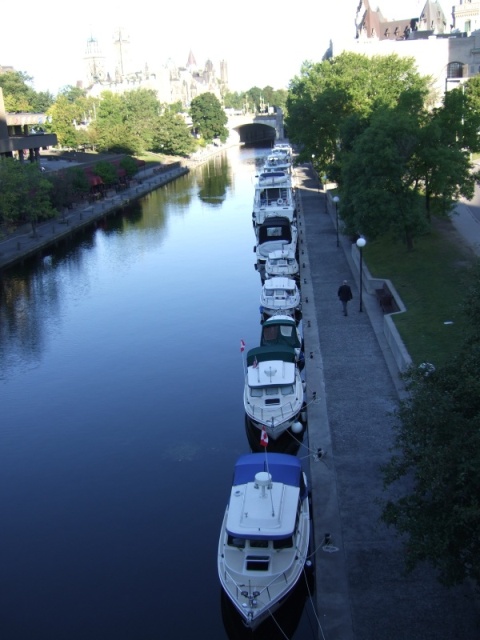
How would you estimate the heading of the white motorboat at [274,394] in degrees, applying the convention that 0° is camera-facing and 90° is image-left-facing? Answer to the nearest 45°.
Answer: approximately 0°

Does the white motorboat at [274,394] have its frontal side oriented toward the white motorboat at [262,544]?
yes

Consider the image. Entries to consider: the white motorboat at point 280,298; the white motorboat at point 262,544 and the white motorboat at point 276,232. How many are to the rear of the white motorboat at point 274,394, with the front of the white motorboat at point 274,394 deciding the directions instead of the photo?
2

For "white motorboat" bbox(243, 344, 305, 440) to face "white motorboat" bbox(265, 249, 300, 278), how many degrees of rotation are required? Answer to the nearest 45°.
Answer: approximately 180°

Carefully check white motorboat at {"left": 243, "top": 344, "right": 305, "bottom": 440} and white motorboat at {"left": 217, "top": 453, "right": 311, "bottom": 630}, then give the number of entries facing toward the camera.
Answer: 2

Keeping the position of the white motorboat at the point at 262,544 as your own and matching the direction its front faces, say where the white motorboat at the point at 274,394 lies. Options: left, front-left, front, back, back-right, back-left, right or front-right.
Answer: back

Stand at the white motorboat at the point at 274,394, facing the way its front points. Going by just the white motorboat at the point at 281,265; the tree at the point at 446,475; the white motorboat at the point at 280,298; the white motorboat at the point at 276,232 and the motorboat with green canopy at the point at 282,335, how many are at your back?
4

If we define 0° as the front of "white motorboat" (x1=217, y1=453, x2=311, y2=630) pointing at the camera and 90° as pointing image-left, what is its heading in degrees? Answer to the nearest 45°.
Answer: approximately 0°

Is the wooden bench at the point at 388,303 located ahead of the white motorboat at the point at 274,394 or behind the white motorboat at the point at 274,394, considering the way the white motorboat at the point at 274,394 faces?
behind

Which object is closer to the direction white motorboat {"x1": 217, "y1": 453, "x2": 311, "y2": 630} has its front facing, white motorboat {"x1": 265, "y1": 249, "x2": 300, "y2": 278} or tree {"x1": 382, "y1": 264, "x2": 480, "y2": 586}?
the tree

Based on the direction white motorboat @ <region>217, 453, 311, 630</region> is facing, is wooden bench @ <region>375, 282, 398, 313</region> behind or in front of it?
behind

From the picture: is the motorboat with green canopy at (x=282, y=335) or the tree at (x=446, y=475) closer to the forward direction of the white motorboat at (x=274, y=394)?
the tree
